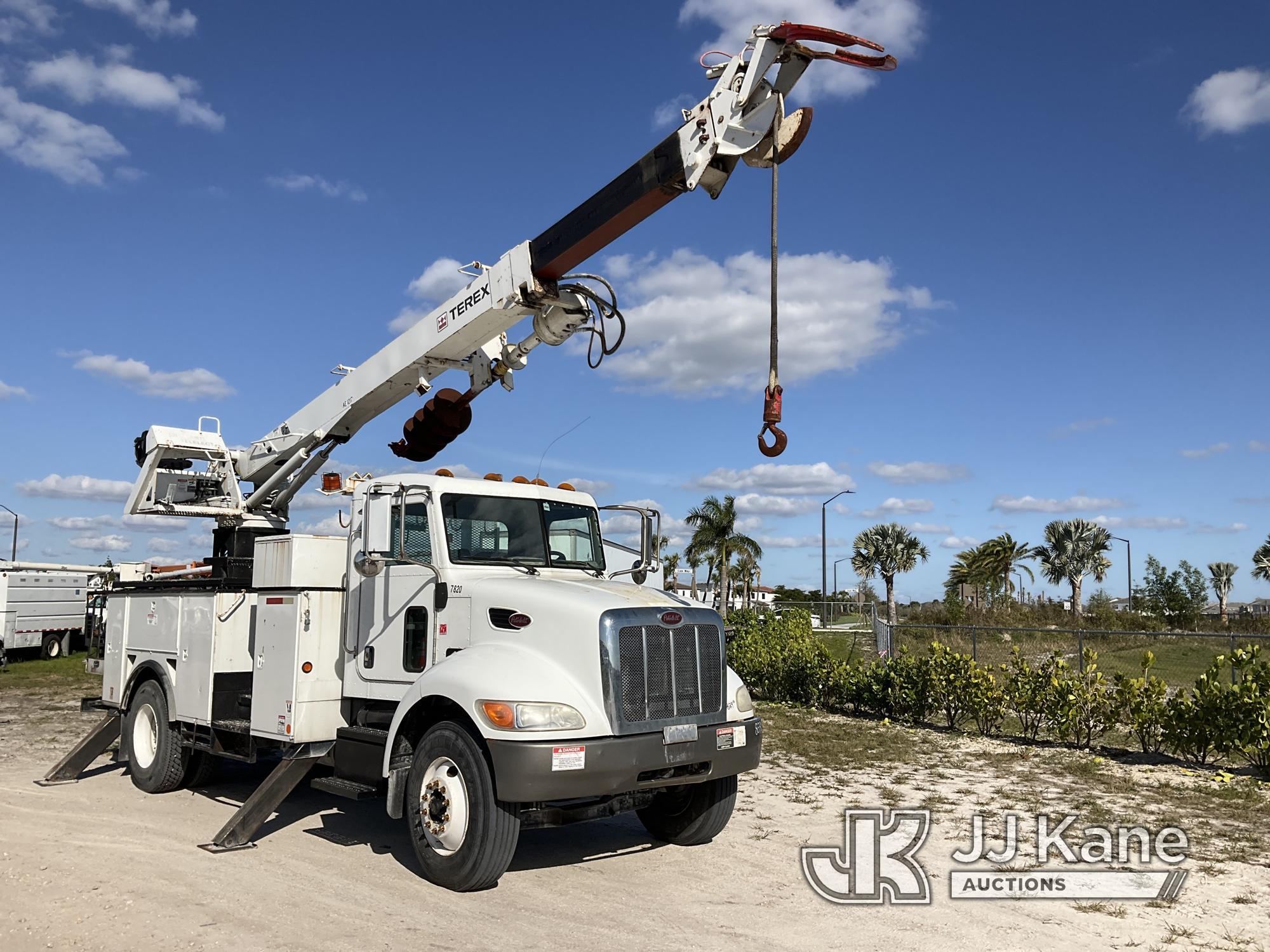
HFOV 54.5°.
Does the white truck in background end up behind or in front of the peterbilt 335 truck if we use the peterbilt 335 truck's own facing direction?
behind

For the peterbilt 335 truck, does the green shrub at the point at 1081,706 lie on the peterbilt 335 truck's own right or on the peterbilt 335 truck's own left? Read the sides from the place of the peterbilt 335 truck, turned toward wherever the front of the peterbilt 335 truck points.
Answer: on the peterbilt 335 truck's own left

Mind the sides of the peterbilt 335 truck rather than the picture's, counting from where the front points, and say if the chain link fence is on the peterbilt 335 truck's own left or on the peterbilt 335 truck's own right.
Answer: on the peterbilt 335 truck's own left

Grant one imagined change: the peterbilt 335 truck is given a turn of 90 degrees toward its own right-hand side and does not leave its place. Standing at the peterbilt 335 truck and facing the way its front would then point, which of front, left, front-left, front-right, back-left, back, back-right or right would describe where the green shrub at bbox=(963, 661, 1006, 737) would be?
back

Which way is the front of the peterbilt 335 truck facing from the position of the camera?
facing the viewer and to the right of the viewer

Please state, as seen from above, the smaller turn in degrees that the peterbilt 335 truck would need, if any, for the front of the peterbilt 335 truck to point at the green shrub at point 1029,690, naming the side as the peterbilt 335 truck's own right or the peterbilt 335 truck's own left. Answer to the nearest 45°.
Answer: approximately 90° to the peterbilt 335 truck's own left

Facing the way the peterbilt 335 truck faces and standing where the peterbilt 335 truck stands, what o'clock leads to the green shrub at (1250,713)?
The green shrub is roughly at 10 o'clock from the peterbilt 335 truck.
